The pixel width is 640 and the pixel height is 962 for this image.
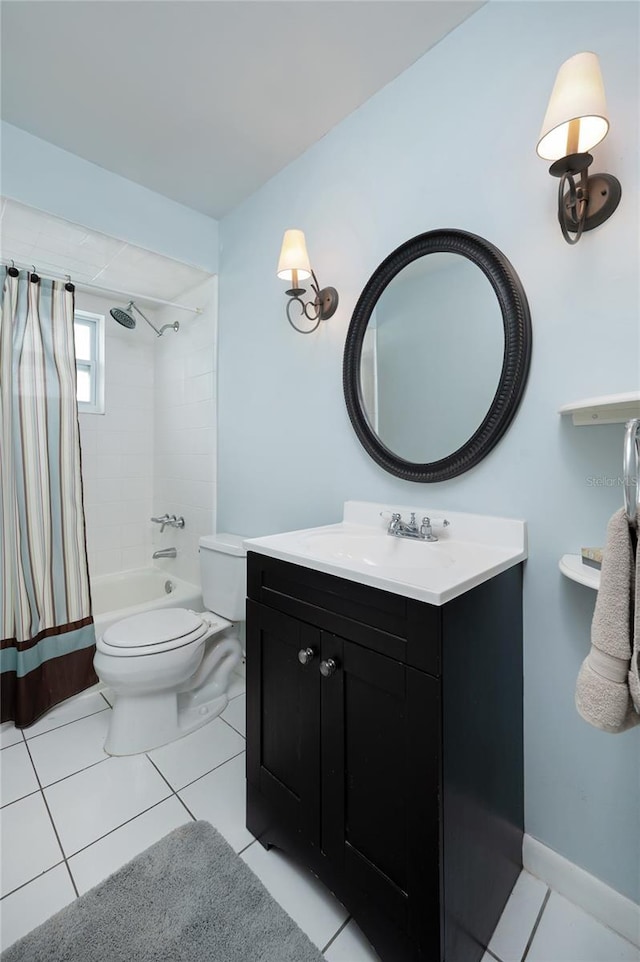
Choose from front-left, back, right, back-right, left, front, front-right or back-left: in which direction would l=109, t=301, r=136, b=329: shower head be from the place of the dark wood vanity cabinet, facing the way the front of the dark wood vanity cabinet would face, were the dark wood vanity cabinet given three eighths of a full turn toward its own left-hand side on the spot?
back-left

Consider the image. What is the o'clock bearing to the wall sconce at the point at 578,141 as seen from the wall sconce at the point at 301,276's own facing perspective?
the wall sconce at the point at 578,141 is roughly at 9 o'clock from the wall sconce at the point at 301,276.

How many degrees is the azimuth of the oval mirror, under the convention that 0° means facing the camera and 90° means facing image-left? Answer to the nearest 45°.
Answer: approximately 45°

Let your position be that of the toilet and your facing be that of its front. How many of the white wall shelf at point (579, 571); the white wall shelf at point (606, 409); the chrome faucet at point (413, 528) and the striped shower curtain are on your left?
3

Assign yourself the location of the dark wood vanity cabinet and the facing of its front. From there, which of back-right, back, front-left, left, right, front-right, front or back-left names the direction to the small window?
right
